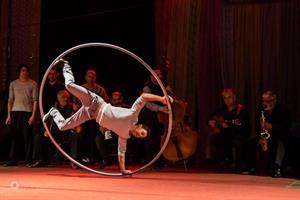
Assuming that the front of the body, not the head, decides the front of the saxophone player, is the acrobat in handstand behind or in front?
in front

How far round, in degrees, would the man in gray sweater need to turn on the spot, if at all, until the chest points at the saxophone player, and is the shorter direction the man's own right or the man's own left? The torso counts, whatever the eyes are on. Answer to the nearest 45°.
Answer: approximately 45° to the man's own left

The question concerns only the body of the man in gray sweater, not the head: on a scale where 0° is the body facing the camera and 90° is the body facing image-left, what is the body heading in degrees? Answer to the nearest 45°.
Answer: approximately 0°

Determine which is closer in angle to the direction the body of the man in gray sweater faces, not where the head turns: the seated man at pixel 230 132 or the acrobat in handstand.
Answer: the acrobat in handstand

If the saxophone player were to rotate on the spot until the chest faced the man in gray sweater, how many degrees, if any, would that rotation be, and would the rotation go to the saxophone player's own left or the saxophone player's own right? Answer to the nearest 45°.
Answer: approximately 45° to the saxophone player's own right

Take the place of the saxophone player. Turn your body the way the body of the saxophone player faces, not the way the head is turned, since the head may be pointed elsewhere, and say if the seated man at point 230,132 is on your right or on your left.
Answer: on your right

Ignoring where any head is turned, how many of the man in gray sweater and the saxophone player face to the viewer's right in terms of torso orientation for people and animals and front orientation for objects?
0

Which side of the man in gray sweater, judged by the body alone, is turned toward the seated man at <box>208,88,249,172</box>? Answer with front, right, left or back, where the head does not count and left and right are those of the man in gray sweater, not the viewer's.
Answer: left

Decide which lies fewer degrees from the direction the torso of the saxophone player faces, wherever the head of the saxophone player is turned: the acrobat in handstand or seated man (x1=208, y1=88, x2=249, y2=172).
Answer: the acrobat in handstand

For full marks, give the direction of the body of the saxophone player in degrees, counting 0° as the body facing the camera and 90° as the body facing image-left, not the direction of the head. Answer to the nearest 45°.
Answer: approximately 45°

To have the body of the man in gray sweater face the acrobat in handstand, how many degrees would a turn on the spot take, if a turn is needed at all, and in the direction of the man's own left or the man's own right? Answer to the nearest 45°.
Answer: approximately 45° to the man's own left
